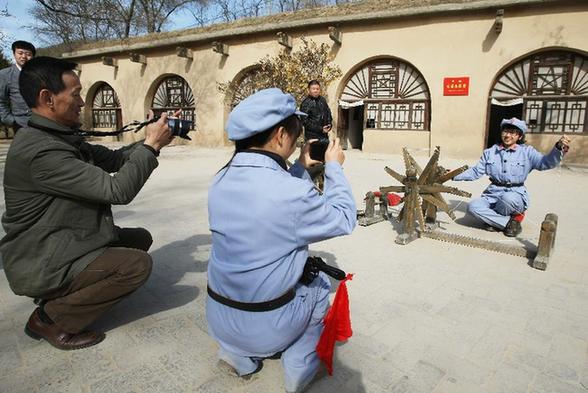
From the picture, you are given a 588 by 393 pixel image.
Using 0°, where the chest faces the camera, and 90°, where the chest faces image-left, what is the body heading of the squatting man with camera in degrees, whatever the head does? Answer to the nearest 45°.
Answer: approximately 270°

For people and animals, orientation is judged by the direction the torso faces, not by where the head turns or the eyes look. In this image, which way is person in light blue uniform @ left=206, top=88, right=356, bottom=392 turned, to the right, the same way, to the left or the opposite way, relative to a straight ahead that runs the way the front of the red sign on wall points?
the opposite way

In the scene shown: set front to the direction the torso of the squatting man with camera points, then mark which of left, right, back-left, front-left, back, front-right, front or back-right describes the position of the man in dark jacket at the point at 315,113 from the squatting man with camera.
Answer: front-left

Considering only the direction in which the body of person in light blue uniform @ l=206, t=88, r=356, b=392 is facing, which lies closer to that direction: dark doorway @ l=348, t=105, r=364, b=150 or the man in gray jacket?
the dark doorway

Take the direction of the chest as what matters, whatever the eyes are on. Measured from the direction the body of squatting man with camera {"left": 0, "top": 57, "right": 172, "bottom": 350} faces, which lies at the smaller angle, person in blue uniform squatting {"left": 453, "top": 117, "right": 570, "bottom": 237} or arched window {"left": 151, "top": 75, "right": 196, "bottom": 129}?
the person in blue uniform squatting

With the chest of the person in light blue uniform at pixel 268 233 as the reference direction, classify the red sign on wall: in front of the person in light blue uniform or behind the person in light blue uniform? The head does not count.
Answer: in front

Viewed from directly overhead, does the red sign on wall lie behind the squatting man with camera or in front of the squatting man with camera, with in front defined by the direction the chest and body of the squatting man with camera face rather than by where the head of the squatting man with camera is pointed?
in front

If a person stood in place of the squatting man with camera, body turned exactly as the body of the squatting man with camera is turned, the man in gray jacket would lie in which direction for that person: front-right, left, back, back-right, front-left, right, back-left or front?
left

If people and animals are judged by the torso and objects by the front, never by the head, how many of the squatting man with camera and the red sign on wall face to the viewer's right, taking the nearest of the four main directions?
1

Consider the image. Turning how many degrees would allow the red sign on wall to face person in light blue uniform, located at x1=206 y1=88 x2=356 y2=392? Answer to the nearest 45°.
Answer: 0° — it already faces them

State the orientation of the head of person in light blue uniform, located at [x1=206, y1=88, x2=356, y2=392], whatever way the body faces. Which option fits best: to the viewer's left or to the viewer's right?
to the viewer's right

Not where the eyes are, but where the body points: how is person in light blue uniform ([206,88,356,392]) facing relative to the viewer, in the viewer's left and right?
facing away from the viewer and to the right of the viewer

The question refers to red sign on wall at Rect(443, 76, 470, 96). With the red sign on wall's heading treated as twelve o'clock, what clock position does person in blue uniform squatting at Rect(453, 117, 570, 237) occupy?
The person in blue uniform squatting is roughly at 12 o'clock from the red sign on wall.
